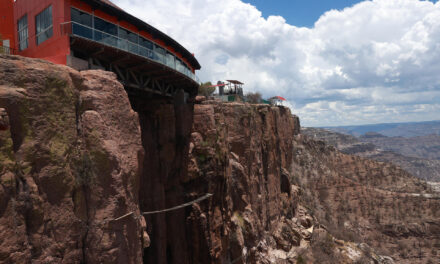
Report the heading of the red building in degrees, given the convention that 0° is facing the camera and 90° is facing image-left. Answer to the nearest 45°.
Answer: approximately 315°
